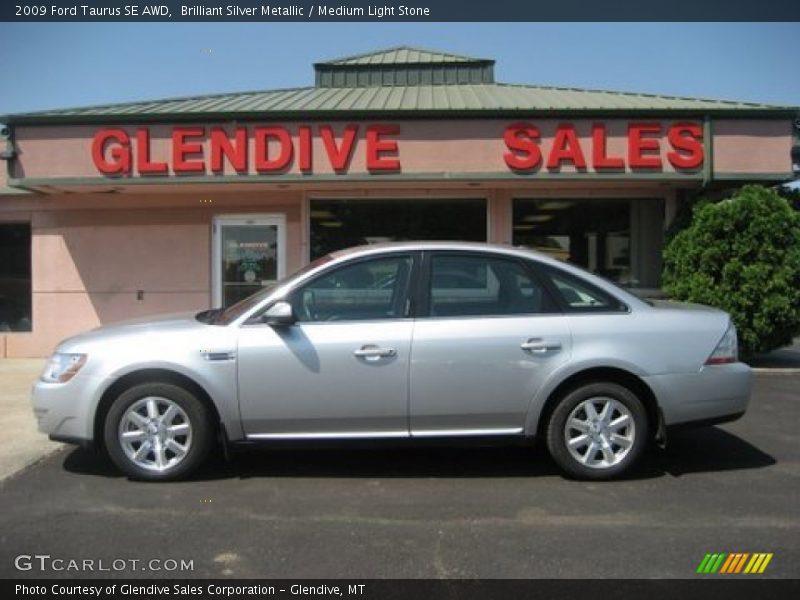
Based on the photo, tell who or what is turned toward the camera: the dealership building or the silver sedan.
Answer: the dealership building

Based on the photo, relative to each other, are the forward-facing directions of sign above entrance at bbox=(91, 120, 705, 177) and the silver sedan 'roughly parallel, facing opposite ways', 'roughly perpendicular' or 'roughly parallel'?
roughly perpendicular

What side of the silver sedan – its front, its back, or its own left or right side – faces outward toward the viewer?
left

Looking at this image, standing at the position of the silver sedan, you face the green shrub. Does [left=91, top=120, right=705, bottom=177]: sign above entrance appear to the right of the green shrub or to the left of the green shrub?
left

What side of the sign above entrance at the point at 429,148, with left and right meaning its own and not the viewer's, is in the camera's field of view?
front

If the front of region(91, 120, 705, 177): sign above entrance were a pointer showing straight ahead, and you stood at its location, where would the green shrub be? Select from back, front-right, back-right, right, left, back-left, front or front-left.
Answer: left

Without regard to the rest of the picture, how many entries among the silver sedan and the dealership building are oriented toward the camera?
1

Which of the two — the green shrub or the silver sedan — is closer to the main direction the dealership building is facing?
the silver sedan

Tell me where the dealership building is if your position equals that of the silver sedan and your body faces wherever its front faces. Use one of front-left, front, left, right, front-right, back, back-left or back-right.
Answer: right

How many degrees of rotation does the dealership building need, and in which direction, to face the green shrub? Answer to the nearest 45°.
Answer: approximately 90° to its left

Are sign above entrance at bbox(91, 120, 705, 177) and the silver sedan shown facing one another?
no

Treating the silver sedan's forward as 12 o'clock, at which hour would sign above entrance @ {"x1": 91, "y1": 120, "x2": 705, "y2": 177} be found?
The sign above entrance is roughly at 3 o'clock from the silver sedan.

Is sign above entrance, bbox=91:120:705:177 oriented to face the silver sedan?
yes

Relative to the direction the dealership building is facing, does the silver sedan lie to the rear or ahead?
ahead
